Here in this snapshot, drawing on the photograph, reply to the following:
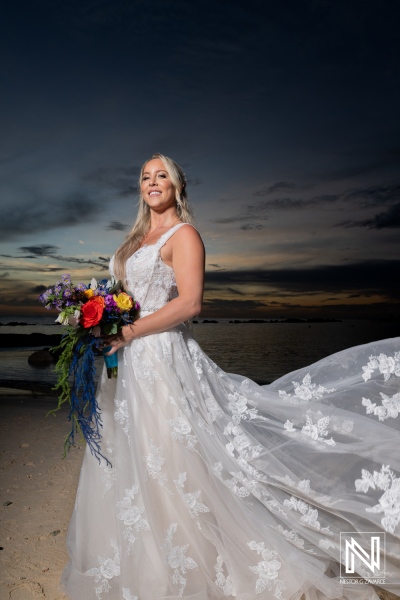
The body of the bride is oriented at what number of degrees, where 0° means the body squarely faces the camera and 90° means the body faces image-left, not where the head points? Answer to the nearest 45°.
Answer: approximately 45°

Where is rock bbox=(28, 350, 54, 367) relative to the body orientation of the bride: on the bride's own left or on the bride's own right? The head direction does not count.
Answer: on the bride's own right
